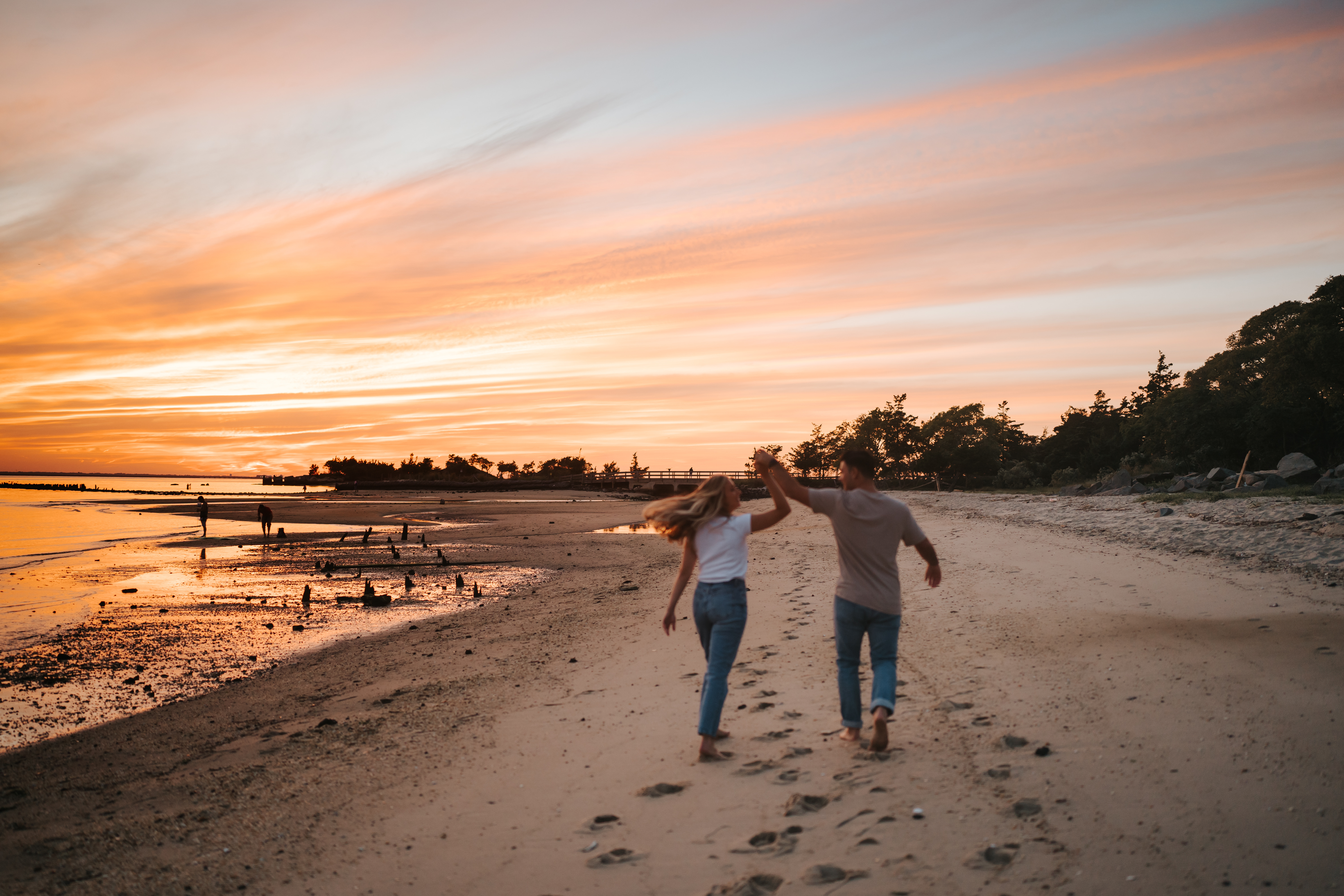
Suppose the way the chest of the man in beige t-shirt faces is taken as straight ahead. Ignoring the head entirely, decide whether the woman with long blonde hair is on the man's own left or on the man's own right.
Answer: on the man's own left

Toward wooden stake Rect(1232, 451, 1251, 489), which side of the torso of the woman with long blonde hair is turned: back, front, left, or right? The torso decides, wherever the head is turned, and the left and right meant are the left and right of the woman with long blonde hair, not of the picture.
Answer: front

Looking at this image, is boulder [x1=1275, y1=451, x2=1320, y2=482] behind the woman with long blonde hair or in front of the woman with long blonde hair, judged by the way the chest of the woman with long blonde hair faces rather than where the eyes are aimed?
in front

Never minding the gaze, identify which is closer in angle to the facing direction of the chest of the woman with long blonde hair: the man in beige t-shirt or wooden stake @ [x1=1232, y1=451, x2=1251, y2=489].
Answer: the wooden stake

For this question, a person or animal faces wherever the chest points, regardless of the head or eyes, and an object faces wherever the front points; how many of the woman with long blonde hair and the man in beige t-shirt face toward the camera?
0

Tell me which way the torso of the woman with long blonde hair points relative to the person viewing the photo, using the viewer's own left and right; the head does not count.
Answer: facing away from the viewer and to the right of the viewer

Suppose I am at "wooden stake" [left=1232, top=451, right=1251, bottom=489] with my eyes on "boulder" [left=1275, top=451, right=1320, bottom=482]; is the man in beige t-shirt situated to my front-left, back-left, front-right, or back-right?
back-right

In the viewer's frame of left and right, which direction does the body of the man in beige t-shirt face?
facing away from the viewer

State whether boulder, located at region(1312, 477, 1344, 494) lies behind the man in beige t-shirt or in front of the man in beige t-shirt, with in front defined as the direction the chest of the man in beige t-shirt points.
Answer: in front

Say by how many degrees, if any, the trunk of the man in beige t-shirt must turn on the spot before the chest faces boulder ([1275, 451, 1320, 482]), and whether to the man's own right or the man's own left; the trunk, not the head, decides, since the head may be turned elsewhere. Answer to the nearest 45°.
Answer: approximately 45° to the man's own right

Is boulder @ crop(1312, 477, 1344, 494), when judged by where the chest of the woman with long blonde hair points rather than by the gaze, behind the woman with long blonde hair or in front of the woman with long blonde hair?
in front
